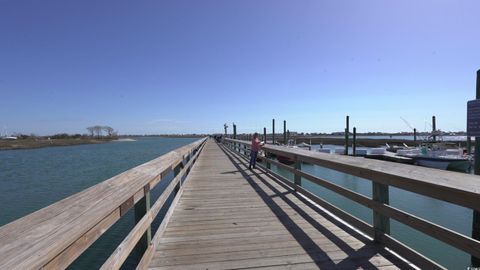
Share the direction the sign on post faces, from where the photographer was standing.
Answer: facing the viewer

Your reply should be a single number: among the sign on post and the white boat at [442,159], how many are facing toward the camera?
1

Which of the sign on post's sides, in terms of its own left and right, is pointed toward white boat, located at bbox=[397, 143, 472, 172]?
back
